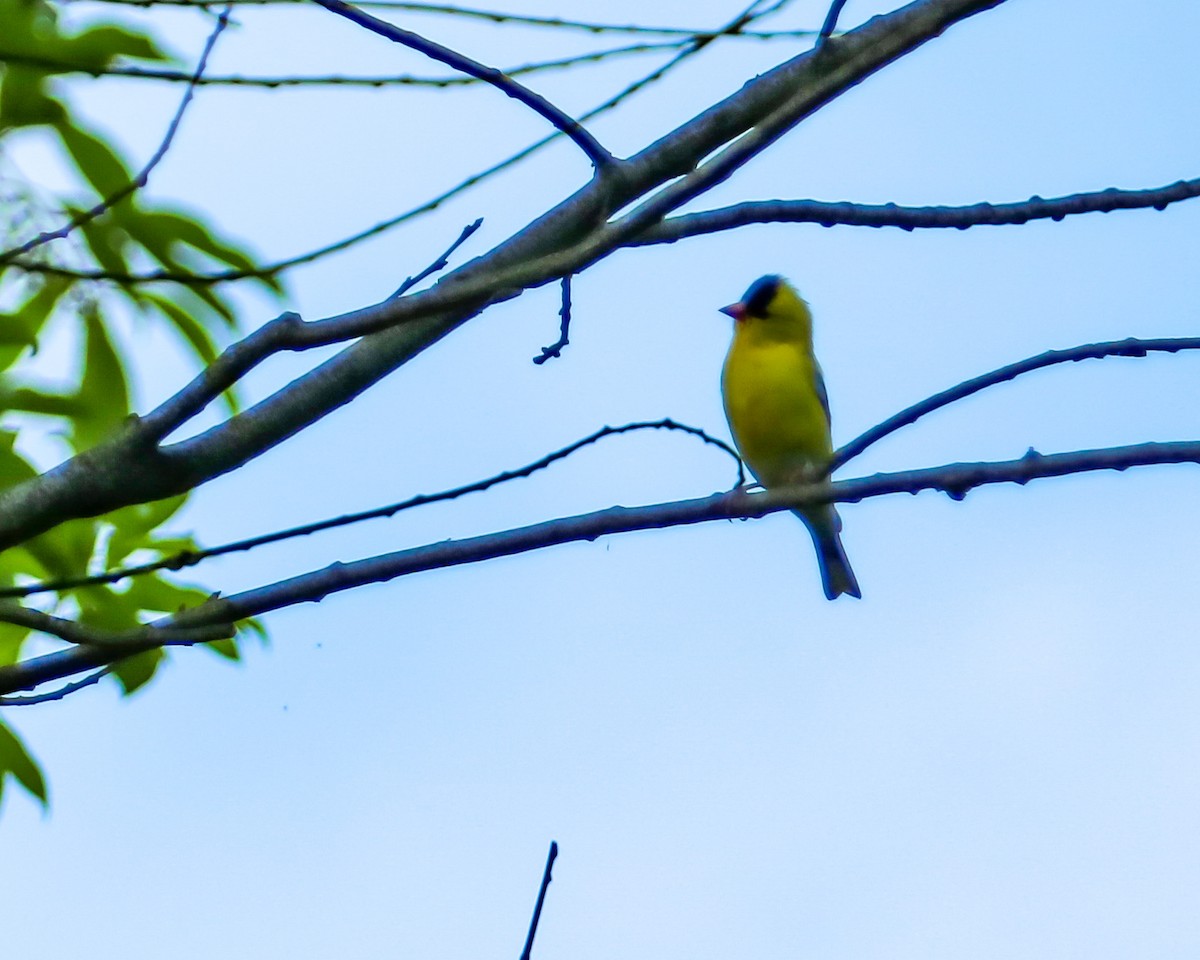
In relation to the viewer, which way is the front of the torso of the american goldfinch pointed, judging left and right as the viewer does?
facing the viewer and to the left of the viewer
